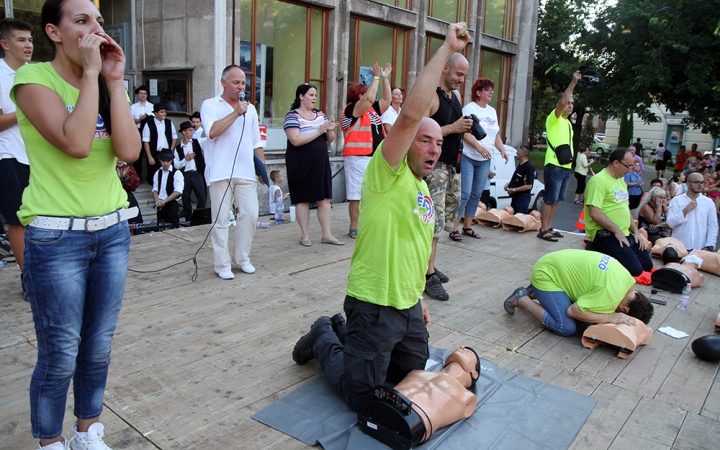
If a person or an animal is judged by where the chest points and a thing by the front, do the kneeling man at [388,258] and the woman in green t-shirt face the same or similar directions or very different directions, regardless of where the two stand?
same or similar directions

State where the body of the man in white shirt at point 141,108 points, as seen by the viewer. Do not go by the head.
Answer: toward the camera

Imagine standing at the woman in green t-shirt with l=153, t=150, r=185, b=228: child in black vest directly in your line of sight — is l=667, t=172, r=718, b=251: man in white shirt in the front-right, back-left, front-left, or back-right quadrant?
front-right

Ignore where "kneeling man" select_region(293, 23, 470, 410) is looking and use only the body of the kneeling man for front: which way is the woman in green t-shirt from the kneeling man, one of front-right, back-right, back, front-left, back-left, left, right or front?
right

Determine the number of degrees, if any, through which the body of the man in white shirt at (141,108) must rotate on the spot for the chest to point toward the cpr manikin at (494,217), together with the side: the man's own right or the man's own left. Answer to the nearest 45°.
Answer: approximately 45° to the man's own left

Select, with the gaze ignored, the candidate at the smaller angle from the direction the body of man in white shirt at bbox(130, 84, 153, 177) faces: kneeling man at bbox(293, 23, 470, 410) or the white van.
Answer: the kneeling man

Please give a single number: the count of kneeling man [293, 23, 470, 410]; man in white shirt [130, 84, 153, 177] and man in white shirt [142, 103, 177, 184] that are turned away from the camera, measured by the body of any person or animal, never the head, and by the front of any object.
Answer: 0

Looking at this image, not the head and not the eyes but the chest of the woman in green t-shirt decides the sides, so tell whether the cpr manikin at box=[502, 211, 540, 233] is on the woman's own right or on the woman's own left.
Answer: on the woman's own left

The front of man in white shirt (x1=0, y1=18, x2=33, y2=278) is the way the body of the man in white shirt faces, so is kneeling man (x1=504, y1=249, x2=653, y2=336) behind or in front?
in front

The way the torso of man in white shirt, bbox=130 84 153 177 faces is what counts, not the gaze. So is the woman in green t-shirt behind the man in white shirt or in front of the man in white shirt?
in front

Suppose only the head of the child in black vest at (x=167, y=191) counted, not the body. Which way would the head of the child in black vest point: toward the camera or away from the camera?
toward the camera

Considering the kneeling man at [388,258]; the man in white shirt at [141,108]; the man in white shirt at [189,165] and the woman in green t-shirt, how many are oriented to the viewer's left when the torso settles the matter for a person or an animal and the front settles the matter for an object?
0

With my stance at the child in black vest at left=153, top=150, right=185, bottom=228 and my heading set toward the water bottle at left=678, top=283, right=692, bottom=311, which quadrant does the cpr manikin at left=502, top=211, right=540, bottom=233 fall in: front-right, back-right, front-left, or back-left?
front-left
